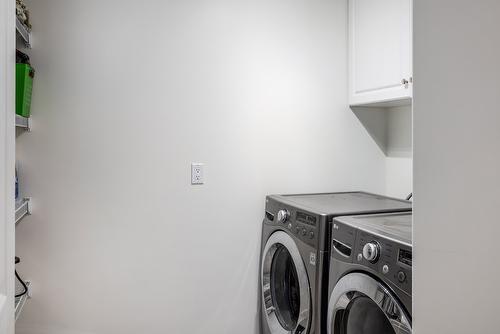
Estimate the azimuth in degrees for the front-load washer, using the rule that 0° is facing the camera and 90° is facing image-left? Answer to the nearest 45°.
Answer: approximately 45°

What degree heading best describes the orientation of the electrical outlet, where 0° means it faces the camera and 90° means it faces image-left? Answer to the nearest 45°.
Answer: approximately 0°

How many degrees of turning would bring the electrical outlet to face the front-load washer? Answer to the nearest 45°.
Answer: approximately 45° to its left

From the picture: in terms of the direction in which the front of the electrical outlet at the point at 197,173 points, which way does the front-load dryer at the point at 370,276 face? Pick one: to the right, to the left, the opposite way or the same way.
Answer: to the right

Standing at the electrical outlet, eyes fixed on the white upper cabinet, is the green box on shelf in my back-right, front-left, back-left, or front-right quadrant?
back-right
